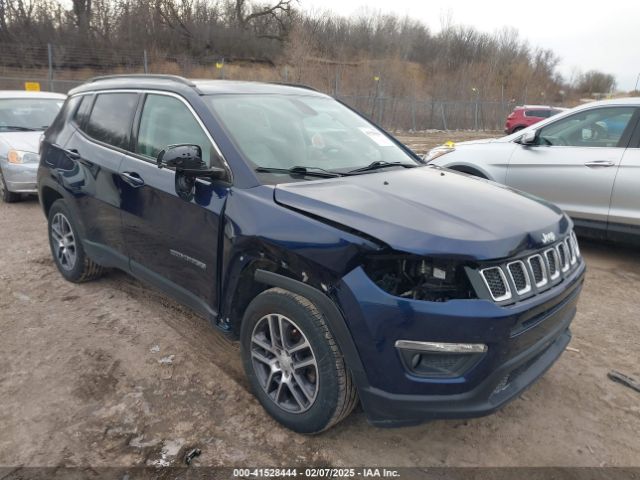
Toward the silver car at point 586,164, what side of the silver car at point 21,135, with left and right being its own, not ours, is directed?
front

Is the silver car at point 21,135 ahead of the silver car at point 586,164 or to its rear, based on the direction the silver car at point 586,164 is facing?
ahead

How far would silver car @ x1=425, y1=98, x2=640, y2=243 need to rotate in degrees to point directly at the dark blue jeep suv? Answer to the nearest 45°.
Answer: approximately 90° to its left

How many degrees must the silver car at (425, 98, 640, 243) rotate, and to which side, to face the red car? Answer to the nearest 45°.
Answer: approximately 90° to its right

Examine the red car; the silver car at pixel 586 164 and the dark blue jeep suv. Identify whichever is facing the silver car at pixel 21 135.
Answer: the silver car at pixel 586 164

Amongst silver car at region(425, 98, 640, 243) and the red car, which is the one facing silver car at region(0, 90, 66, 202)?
the silver car at region(425, 98, 640, 243)

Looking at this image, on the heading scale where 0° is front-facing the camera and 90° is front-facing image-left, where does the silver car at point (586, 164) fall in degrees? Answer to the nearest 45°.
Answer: approximately 90°

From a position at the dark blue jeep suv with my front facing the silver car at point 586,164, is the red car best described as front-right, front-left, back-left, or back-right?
front-left

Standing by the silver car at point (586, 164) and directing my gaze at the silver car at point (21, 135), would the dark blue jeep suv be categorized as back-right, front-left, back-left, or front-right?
front-left
